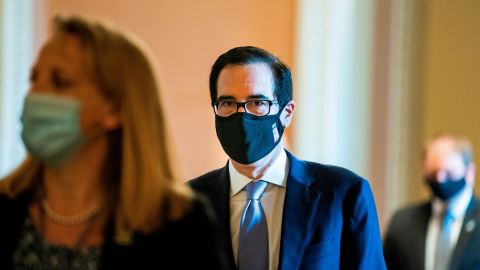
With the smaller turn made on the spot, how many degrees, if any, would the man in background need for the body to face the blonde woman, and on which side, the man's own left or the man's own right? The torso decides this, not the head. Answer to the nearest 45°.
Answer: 0° — they already face them

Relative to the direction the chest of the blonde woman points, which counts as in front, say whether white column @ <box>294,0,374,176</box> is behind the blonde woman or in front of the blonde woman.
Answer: behind

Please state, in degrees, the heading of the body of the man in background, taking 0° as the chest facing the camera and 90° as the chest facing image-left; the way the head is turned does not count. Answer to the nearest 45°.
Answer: approximately 0°

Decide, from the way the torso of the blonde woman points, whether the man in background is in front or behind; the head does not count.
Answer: behind

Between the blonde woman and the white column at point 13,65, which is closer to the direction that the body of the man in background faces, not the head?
the blonde woman

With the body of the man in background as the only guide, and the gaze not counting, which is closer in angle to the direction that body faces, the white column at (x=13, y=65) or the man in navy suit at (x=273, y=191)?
the man in navy suit

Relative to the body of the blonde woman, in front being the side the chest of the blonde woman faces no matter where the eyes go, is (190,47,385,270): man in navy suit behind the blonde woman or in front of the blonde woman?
behind
